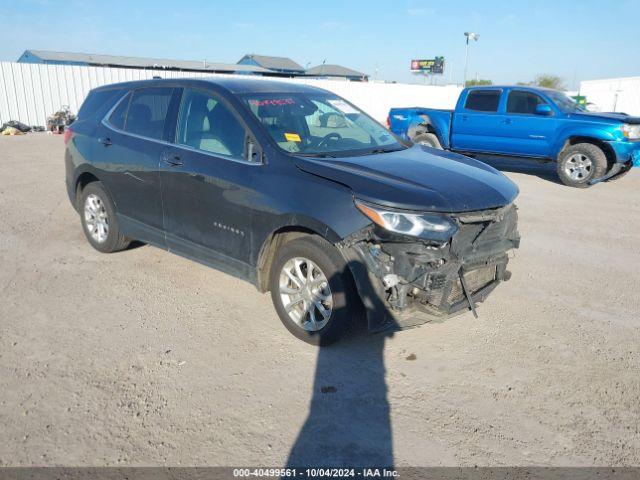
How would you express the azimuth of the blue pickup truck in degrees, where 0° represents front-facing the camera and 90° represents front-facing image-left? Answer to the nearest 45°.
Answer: approximately 315°
